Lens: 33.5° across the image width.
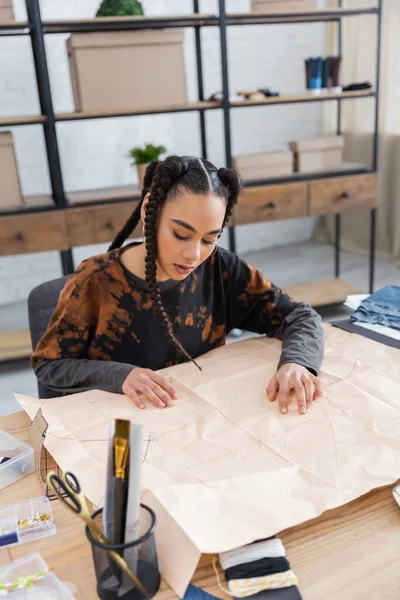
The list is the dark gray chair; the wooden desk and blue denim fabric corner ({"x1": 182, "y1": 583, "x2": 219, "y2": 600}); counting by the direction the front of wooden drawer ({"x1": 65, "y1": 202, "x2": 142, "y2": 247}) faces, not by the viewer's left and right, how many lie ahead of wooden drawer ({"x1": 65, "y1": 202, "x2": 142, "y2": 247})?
3

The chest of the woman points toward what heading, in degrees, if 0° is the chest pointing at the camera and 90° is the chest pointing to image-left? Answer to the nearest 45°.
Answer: approximately 315°

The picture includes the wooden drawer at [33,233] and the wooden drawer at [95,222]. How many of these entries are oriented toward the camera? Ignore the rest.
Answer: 2

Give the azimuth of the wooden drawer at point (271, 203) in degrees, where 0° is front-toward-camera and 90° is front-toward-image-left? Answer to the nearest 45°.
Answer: approximately 0°

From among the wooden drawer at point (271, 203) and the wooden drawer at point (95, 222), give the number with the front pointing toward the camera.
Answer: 2

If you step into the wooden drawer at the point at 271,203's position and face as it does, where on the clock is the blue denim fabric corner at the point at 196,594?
The blue denim fabric corner is roughly at 12 o'clock from the wooden drawer.

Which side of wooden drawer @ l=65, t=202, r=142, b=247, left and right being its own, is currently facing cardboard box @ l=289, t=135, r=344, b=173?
left

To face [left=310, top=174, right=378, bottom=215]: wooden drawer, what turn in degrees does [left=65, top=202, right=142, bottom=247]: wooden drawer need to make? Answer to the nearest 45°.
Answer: approximately 90° to its left

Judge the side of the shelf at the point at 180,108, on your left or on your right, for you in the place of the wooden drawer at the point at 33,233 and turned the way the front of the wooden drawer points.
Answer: on your left

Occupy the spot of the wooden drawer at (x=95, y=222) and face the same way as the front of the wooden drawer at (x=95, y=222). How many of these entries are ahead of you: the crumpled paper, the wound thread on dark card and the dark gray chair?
3
